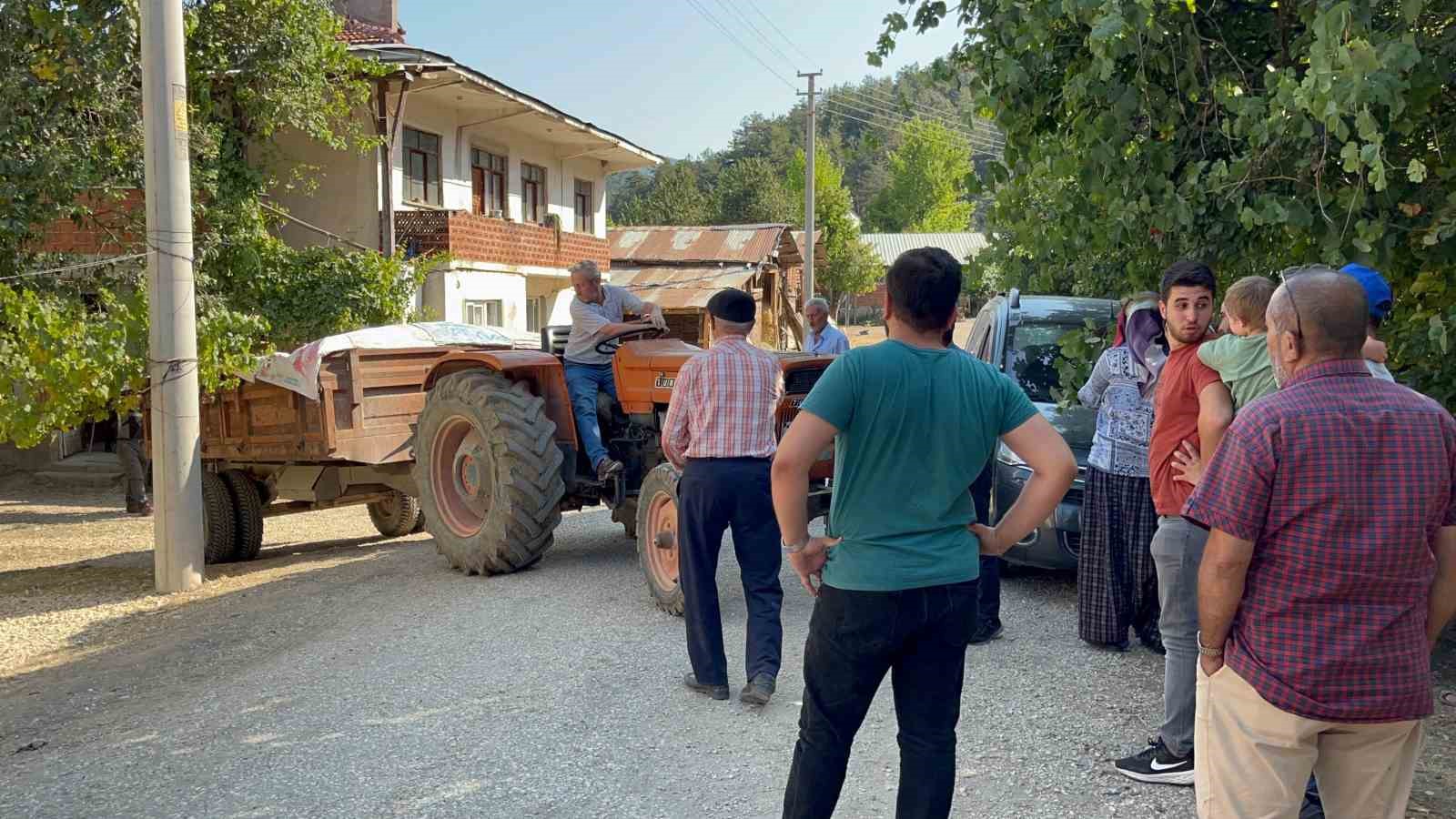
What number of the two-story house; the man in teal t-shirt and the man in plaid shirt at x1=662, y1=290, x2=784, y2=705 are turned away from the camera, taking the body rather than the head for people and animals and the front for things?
2

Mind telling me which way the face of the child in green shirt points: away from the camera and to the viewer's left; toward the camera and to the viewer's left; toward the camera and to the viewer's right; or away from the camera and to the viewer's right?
away from the camera and to the viewer's left

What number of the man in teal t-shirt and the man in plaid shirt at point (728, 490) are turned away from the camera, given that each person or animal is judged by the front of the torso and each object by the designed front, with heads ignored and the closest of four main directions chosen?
2

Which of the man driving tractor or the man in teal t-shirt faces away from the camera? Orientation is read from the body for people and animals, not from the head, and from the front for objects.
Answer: the man in teal t-shirt

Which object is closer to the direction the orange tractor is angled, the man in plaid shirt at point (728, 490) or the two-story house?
the man in plaid shirt

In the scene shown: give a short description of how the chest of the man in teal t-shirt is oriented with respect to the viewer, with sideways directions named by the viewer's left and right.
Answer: facing away from the viewer

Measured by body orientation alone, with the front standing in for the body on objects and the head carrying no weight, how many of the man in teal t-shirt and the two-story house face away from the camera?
1

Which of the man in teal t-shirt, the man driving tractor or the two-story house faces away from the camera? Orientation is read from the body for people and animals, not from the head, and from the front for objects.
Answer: the man in teal t-shirt

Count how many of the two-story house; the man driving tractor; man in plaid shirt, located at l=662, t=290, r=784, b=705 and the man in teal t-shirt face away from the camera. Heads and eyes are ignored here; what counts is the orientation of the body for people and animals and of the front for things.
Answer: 2

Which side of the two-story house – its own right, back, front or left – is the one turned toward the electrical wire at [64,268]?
right

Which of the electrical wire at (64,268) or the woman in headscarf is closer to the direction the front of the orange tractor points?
the woman in headscarf

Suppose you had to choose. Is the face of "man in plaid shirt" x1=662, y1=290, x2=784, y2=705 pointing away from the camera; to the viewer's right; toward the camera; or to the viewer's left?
away from the camera
